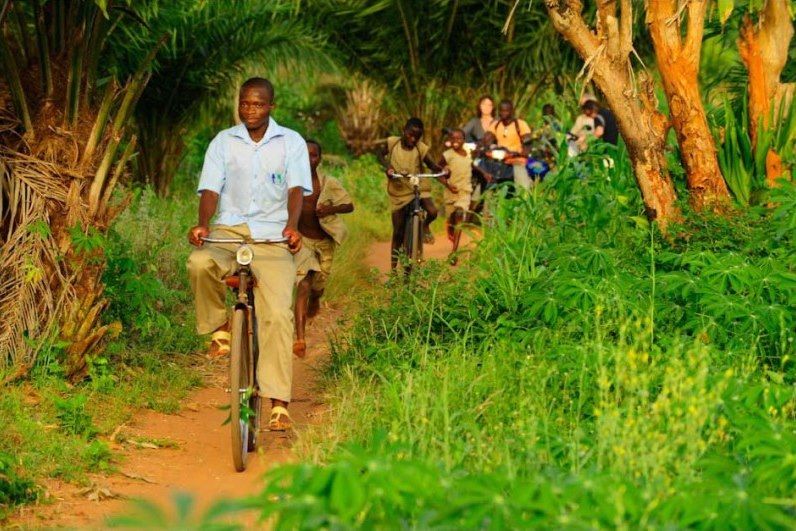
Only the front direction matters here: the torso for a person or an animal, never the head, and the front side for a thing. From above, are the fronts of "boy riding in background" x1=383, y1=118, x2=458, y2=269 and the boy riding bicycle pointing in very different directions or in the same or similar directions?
same or similar directions

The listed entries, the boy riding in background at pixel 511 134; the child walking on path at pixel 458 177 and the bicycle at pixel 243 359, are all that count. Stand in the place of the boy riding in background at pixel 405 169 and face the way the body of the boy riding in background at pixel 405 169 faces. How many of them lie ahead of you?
1

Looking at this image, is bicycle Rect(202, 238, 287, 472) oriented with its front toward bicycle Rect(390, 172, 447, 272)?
no

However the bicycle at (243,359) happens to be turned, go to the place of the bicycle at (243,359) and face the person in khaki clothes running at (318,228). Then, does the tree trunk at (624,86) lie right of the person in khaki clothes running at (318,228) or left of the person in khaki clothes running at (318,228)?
right

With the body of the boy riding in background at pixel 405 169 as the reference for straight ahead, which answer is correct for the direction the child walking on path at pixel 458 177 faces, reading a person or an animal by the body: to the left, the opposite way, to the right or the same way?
the same way

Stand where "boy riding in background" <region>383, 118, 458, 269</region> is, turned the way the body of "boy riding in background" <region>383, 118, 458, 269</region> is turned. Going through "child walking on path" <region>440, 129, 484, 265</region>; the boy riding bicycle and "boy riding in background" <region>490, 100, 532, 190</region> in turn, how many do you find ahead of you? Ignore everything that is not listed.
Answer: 1

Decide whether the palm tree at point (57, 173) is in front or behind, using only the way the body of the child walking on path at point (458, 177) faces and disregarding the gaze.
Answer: in front

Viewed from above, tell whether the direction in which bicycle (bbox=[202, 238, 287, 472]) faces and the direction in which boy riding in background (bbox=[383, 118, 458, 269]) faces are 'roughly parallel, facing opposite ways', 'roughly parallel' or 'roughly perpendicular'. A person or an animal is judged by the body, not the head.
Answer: roughly parallel

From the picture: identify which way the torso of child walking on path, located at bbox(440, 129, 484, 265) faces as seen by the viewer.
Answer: toward the camera

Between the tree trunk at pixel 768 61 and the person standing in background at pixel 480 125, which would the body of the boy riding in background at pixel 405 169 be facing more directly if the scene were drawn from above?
the tree trunk

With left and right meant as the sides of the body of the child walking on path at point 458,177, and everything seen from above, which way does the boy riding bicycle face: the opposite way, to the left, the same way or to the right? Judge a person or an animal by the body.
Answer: the same way

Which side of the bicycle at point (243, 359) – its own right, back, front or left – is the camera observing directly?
front

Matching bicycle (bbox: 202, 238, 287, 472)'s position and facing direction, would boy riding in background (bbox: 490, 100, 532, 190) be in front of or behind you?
behind

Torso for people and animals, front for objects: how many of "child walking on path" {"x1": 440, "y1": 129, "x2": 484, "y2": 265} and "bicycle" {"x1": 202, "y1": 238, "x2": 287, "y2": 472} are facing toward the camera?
2

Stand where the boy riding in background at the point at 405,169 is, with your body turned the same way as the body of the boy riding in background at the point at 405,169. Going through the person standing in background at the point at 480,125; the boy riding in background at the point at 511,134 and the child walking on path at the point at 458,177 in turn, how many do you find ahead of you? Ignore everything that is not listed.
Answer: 0

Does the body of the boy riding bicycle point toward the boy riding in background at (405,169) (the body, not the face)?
no

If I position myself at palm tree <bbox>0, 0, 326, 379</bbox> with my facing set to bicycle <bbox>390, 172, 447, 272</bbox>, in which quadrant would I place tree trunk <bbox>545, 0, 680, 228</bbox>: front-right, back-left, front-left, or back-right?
front-right

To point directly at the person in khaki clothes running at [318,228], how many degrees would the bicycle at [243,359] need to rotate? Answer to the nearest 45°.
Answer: approximately 180°

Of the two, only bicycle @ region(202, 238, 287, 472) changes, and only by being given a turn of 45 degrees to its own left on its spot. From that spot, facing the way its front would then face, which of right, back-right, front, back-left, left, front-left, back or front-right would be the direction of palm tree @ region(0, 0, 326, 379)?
back

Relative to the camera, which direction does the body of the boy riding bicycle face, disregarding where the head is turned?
toward the camera

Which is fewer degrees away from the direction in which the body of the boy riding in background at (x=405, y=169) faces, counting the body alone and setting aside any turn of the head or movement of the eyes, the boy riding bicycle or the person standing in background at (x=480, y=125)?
the boy riding bicycle

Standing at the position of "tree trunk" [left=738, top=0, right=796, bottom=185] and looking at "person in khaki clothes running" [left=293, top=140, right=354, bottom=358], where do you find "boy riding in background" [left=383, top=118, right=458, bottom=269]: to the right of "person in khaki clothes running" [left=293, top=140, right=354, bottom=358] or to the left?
right

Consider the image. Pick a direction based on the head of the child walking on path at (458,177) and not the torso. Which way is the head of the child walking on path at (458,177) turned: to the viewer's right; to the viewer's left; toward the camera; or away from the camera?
toward the camera
